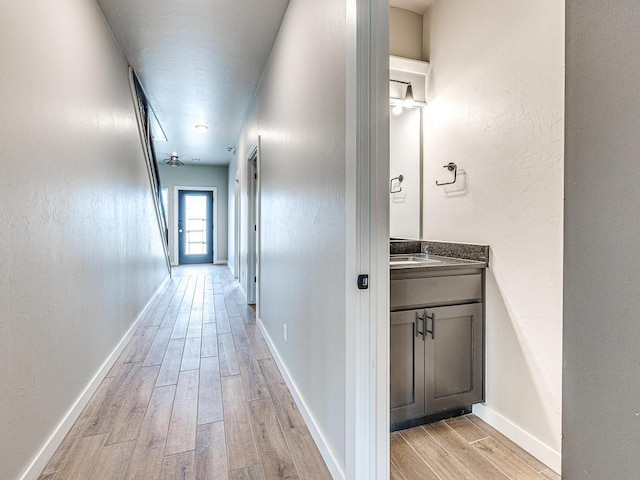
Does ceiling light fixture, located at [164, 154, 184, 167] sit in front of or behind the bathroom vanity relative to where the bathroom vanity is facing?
behind

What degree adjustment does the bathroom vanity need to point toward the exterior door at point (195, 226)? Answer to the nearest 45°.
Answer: approximately 180°

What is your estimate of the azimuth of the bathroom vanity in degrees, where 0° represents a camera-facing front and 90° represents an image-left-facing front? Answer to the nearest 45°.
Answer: approximately 315°
